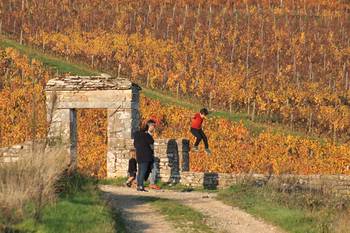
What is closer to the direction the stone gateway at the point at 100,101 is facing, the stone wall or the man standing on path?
the man standing on path

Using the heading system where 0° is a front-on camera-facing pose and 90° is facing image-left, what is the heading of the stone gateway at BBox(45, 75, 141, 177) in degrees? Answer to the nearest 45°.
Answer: approximately 0°

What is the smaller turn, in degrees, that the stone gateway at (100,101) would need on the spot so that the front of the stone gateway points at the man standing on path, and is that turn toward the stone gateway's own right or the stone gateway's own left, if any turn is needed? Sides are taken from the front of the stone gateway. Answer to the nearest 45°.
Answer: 0° — it already faces them

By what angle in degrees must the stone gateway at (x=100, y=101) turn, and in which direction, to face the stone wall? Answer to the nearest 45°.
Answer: approximately 45° to its left
